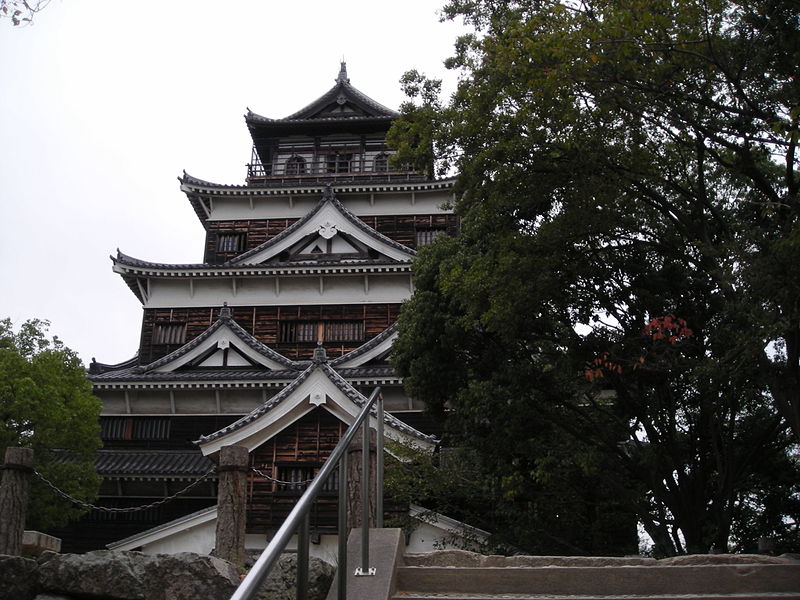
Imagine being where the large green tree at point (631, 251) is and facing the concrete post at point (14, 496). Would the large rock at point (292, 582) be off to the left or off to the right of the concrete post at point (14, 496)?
left

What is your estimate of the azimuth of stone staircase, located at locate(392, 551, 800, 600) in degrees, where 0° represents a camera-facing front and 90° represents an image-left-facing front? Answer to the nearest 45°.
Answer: approximately 0°

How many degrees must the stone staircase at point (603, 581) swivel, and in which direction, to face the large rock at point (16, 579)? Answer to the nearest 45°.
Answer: approximately 90° to its right

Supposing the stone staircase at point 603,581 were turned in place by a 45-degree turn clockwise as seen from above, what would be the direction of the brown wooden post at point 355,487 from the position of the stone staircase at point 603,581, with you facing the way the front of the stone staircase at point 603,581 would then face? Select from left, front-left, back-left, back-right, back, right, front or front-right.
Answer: right

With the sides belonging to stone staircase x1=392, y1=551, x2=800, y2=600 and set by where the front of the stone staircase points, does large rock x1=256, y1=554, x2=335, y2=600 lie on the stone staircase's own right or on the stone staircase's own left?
on the stone staircase's own right

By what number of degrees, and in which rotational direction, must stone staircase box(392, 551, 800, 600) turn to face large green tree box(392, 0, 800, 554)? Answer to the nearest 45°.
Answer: approximately 180°
